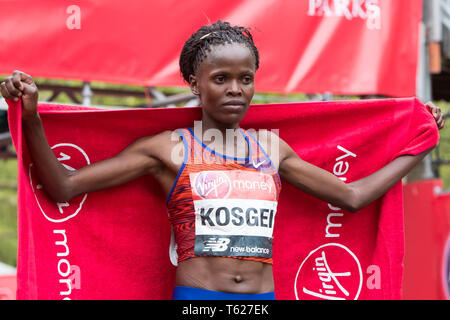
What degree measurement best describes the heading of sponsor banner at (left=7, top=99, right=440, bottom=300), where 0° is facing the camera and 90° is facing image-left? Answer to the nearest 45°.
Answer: approximately 0°

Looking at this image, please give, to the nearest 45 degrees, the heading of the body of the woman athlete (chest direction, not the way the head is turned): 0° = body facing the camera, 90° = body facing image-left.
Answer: approximately 315°

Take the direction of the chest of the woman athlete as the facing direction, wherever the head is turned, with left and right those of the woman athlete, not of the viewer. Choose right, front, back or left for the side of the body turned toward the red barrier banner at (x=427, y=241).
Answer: left

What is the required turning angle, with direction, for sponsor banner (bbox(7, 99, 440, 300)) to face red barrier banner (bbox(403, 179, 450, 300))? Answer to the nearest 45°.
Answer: approximately 135° to its left
